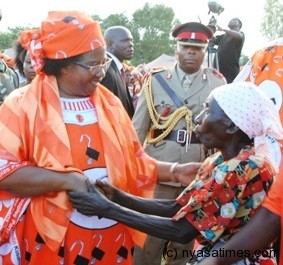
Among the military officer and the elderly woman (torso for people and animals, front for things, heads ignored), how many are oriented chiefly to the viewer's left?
1

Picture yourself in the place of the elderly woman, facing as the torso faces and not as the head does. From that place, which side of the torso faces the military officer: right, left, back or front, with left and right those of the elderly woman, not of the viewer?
right

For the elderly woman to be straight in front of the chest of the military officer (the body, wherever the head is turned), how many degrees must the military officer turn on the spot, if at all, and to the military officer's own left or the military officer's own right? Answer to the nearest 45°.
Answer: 0° — they already face them

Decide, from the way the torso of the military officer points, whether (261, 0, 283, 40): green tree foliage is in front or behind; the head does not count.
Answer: behind

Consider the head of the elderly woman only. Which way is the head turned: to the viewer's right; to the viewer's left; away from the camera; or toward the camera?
to the viewer's left

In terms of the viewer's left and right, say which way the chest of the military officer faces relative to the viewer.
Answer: facing the viewer

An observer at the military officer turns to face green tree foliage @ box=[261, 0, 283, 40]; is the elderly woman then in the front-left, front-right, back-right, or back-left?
back-right

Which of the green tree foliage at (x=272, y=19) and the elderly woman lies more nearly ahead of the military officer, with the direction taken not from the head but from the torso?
the elderly woman

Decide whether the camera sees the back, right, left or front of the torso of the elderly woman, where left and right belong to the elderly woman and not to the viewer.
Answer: left

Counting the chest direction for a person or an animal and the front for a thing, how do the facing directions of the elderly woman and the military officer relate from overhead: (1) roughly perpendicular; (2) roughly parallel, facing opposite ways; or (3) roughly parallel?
roughly perpendicular

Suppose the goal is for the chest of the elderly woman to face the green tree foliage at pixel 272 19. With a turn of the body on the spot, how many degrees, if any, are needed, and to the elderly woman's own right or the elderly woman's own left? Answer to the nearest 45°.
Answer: approximately 90° to the elderly woman's own right
